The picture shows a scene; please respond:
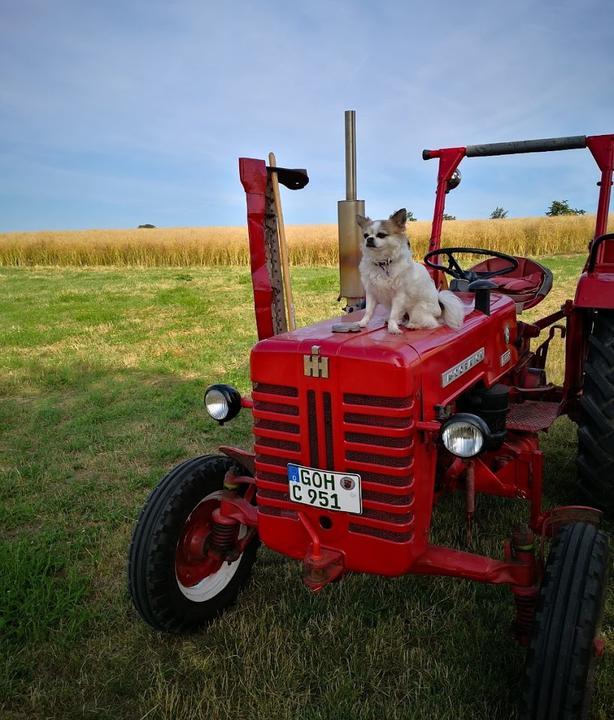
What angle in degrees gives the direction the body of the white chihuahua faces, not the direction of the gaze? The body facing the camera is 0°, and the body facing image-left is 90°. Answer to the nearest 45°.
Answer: approximately 45°
